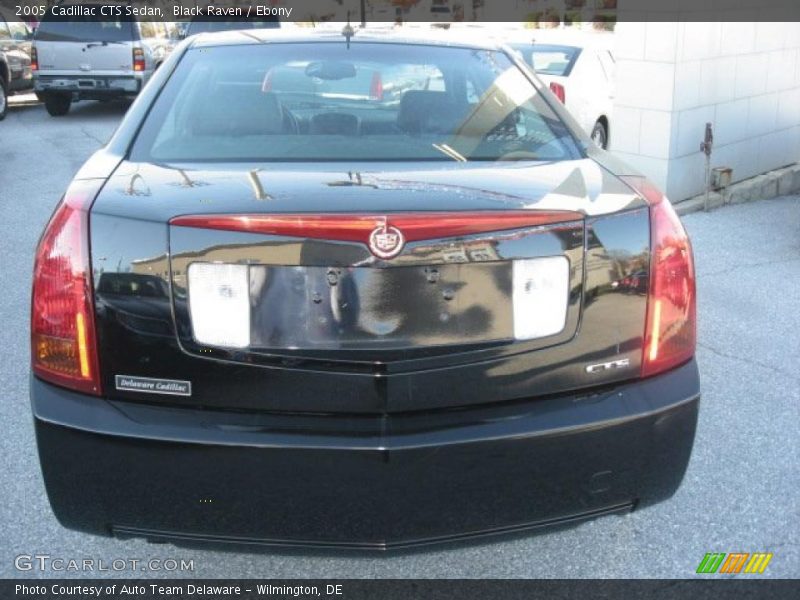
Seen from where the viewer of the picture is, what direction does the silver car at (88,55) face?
facing away from the viewer

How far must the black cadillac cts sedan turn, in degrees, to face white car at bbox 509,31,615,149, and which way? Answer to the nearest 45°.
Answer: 0° — it already faces it

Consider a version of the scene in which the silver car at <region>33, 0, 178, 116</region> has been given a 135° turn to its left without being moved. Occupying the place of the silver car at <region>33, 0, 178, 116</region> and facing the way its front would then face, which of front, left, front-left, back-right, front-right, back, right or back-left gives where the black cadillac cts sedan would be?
front-left

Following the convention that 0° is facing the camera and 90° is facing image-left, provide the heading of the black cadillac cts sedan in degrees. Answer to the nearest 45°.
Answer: approximately 180°

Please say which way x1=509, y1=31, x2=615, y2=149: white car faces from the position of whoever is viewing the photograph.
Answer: facing away from the viewer and to the right of the viewer

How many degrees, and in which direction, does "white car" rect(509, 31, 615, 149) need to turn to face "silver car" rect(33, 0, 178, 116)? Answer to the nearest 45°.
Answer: approximately 90° to its left

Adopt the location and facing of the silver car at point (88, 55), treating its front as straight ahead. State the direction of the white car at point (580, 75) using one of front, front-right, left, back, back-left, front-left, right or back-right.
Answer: back-right
